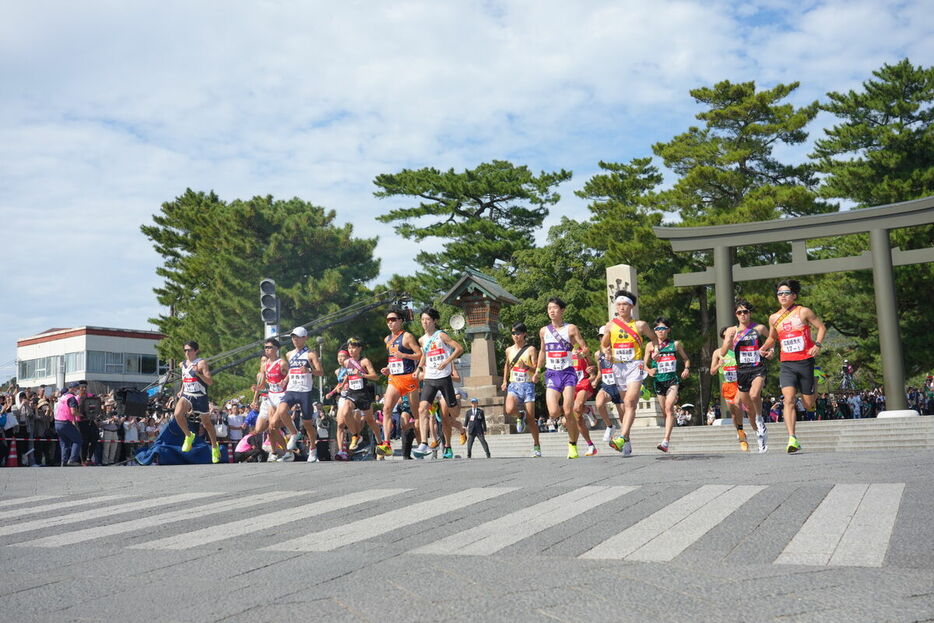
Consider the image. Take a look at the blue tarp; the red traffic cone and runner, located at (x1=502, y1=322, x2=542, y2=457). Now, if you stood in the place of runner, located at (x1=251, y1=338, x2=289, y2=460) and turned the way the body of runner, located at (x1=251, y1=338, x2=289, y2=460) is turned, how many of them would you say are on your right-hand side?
2

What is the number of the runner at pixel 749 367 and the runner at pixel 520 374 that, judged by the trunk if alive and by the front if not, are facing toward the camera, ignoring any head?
2

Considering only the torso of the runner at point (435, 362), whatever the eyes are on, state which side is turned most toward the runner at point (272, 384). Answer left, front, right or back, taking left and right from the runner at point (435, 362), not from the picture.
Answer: right

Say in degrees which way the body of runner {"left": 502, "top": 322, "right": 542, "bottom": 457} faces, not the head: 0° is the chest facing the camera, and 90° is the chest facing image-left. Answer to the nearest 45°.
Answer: approximately 0°

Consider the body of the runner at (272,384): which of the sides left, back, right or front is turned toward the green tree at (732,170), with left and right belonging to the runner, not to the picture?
back

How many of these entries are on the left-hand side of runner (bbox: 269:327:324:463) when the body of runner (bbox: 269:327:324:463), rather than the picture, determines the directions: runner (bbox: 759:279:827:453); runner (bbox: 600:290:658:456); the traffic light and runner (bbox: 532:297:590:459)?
3

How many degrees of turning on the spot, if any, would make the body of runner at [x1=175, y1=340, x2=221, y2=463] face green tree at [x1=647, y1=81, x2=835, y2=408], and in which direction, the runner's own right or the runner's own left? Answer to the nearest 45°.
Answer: approximately 180°

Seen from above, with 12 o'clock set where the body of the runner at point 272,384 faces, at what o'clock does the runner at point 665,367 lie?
the runner at point 665,367 is roughly at 8 o'clock from the runner at point 272,384.
